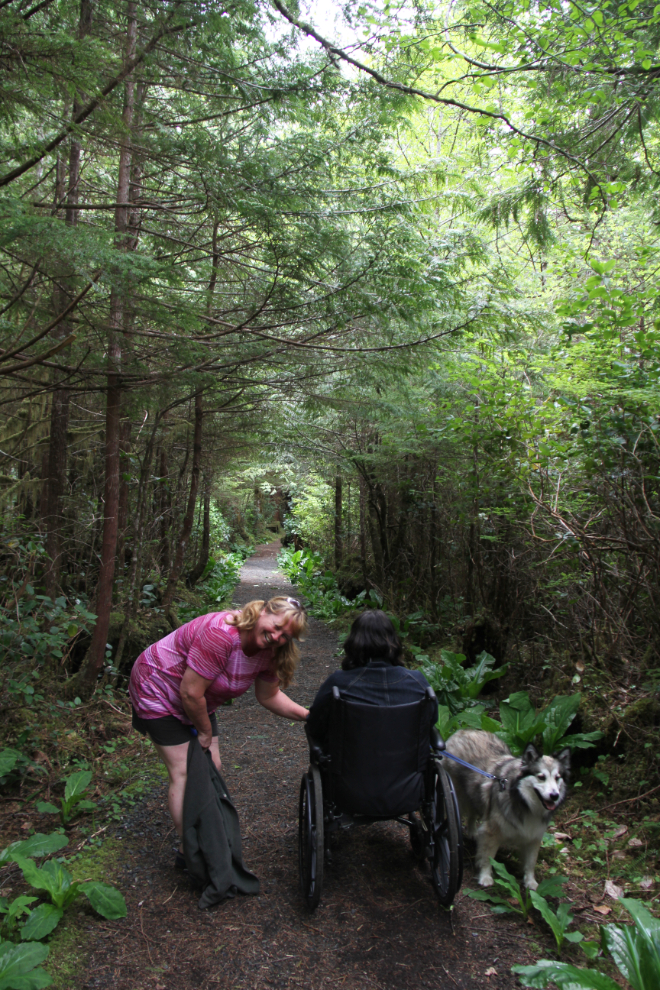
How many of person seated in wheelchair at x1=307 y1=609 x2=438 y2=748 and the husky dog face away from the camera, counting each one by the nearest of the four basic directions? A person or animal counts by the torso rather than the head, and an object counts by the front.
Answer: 1

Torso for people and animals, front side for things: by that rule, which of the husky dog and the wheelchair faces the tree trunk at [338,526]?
the wheelchair

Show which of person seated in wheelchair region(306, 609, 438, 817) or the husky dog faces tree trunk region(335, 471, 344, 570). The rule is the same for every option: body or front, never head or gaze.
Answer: the person seated in wheelchair

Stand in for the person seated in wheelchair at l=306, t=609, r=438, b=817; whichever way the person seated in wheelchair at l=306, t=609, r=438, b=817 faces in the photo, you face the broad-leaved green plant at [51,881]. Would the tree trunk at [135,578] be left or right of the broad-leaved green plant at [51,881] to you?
right

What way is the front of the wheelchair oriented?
away from the camera

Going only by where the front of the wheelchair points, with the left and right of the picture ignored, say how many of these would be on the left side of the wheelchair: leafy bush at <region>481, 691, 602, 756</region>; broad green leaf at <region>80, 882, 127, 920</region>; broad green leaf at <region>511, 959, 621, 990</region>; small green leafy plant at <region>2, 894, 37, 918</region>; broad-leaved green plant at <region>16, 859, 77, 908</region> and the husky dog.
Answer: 3

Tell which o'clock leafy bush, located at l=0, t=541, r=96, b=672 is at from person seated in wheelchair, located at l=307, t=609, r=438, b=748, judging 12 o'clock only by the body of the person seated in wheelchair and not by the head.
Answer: The leafy bush is roughly at 10 o'clock from the person seated in wheelchair.

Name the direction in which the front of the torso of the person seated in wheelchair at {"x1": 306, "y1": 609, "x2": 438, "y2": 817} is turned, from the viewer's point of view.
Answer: away from the camera

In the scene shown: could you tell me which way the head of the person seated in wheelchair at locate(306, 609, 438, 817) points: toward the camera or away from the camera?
away from the camera

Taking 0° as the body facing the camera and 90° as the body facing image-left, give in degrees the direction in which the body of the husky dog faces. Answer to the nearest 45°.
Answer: approximately 315°

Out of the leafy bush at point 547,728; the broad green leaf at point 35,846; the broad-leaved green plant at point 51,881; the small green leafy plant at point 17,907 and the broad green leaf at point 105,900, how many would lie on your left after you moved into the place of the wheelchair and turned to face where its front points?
4

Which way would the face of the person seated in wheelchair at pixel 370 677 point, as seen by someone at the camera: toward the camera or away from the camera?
away from the camera

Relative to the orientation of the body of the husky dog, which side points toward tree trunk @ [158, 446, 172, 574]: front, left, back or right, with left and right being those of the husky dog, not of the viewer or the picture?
back

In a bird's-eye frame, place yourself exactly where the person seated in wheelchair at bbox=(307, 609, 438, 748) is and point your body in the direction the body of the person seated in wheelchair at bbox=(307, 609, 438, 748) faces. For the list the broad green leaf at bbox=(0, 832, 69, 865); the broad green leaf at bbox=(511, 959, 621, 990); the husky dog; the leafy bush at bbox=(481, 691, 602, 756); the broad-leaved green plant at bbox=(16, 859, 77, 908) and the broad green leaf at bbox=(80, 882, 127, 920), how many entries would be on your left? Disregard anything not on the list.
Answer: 3
